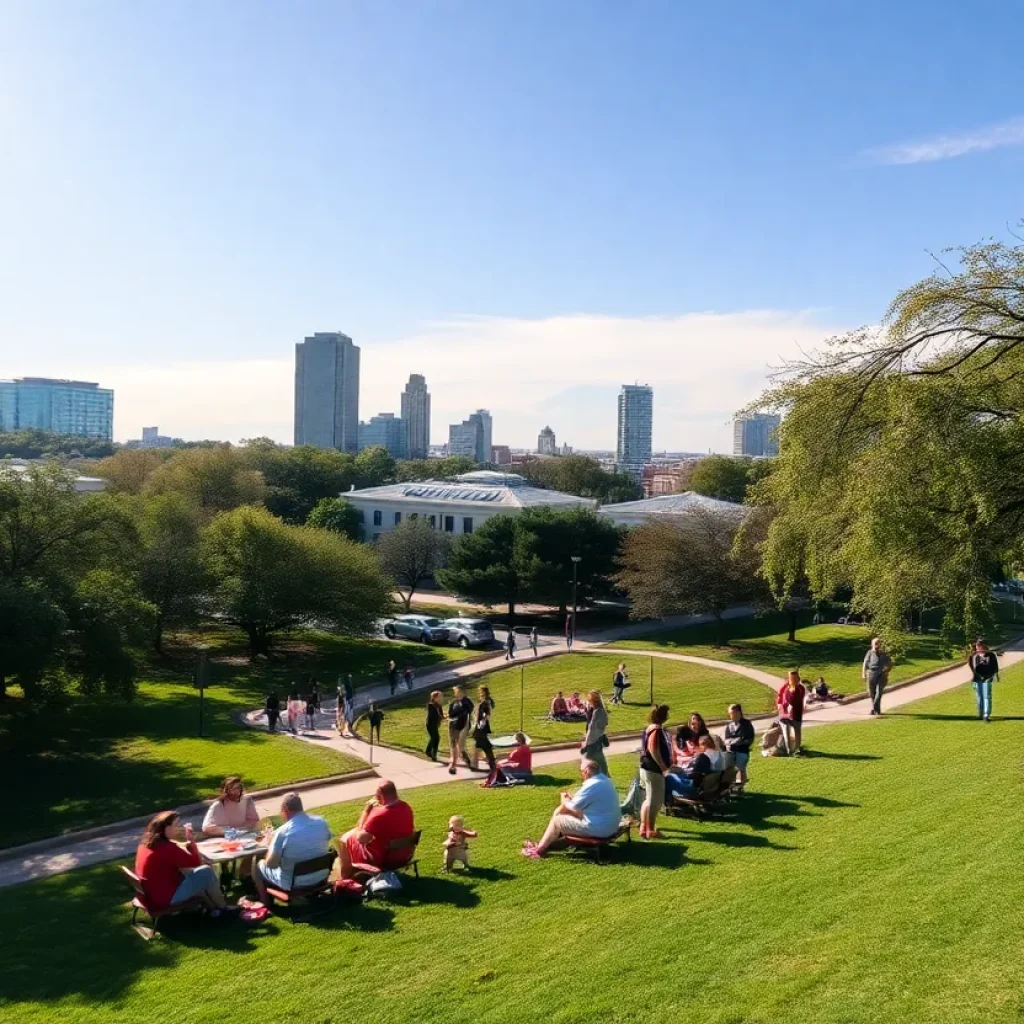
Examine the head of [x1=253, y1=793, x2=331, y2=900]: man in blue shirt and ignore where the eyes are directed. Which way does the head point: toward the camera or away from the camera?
away from the camera

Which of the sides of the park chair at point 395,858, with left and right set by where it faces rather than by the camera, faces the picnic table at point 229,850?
front

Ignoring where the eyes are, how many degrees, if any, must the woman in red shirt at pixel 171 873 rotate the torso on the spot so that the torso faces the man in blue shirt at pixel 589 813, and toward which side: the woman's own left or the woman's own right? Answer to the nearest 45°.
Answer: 0° — they already face them

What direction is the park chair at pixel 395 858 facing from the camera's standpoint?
to the viewer's left

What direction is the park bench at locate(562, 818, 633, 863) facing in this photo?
to the viewer's left

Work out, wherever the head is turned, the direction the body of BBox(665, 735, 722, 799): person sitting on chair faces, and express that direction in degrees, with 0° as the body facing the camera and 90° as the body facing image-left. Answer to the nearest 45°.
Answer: approximately 90°

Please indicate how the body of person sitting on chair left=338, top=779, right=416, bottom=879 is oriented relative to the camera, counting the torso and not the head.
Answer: to the viewer's left

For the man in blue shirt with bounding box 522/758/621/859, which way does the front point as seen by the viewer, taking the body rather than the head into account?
to the viewer's left

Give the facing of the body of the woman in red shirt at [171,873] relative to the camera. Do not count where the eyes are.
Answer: to the viewer's right

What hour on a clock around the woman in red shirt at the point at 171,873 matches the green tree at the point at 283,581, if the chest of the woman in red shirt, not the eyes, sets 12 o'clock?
The green tree is roughly at 9 o'clock from the woman in red shirt.

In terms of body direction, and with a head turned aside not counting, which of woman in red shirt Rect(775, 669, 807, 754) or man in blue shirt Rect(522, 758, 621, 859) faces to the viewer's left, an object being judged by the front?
the man in blue shirt

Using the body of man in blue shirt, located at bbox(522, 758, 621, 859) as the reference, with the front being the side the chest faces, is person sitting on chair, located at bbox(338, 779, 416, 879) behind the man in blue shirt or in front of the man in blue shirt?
in front

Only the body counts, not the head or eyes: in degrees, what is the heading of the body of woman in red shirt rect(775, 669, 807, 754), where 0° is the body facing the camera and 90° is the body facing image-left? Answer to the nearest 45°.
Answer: approximately 0°

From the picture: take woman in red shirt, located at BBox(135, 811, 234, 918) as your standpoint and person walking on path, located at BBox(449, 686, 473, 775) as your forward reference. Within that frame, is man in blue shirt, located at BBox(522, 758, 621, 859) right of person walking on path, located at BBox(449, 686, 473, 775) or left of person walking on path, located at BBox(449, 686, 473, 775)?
right

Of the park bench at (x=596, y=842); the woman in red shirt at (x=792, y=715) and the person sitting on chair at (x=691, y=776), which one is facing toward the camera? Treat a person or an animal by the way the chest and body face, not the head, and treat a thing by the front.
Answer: the woman in red shirt
